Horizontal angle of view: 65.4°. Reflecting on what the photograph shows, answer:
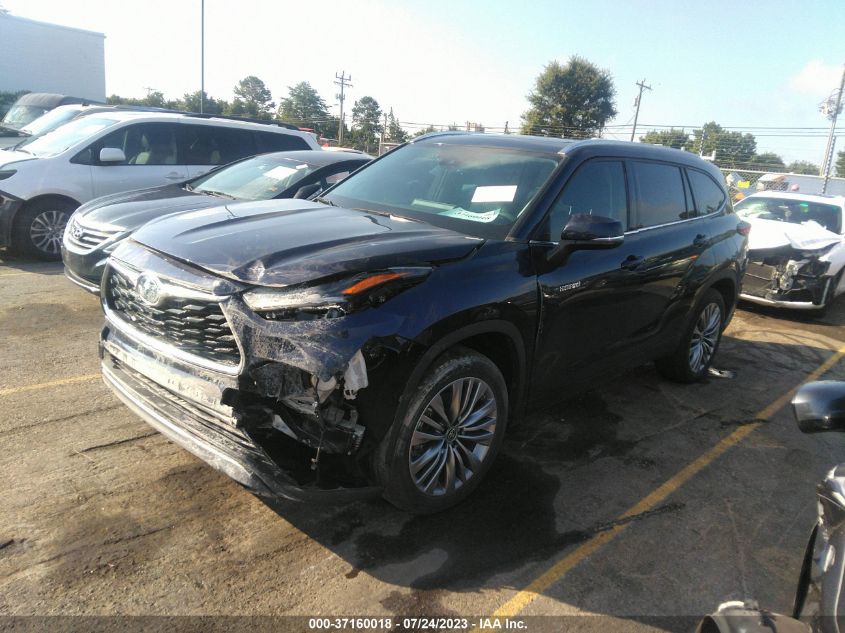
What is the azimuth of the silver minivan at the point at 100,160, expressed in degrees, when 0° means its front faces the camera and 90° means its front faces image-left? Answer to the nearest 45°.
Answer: approximately 45°

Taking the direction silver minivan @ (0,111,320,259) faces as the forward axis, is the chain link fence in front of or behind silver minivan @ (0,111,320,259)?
behind

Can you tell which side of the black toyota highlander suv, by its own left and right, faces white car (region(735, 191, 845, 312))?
back

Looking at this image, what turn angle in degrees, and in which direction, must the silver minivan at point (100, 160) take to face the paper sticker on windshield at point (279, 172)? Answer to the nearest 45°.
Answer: approximately 90° to its left

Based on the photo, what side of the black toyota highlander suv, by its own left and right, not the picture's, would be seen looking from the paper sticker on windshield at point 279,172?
right

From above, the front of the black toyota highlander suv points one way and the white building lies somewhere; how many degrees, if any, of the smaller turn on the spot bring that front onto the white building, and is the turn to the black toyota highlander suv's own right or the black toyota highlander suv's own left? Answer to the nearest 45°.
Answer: approximately 90° to the black toyota highlander suv's own right

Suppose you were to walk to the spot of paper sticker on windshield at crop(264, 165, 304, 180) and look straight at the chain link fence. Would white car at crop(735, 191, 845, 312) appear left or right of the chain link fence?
right

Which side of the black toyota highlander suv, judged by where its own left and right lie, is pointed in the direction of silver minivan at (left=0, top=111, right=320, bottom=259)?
right
